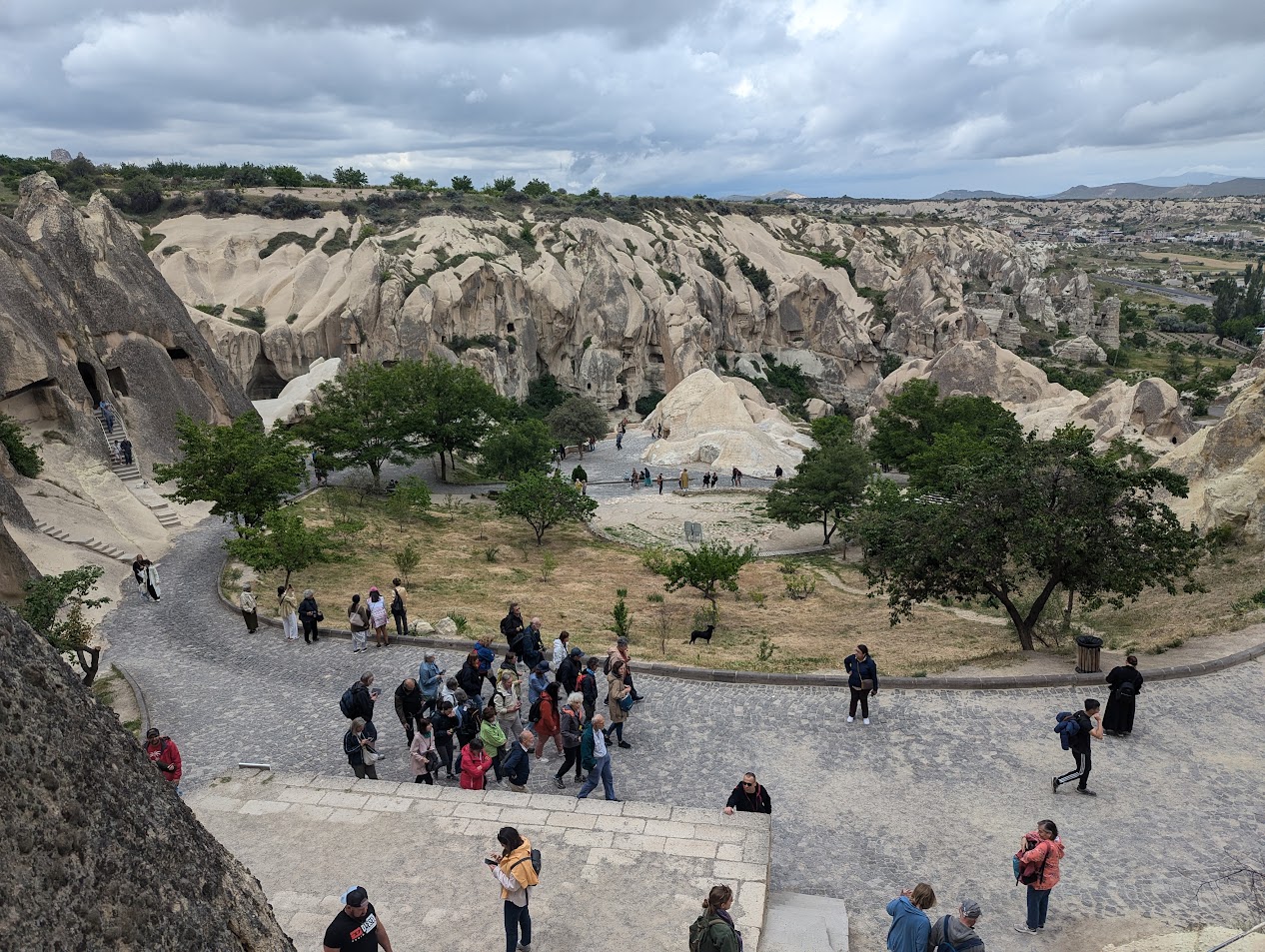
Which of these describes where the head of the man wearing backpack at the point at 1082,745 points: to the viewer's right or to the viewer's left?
to the viewer's right

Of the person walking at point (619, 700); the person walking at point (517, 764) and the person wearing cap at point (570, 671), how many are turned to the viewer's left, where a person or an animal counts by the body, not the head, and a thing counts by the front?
0

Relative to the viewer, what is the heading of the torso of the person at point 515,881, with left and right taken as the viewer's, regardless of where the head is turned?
facing to the left of the viewer

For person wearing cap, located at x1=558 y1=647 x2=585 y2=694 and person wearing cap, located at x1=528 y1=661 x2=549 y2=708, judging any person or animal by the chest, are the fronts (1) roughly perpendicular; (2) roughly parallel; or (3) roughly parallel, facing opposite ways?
roughly parallel

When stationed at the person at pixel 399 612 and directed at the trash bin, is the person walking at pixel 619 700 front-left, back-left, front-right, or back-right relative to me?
front-right

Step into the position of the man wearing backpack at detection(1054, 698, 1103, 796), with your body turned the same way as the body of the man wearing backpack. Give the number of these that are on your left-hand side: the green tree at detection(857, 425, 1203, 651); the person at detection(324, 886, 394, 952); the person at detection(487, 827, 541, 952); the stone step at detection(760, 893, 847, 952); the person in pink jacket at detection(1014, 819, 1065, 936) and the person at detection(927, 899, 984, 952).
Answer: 1

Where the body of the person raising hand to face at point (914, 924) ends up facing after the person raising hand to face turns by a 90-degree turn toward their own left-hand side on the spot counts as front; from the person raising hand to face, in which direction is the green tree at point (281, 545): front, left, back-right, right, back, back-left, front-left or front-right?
front

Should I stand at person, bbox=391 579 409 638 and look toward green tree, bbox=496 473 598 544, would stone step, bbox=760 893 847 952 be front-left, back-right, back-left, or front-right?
back-right

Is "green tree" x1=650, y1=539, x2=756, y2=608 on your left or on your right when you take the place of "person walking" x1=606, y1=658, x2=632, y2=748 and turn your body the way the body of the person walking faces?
on your left
